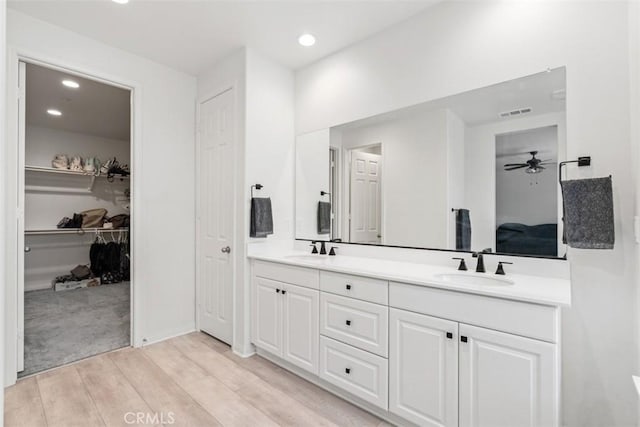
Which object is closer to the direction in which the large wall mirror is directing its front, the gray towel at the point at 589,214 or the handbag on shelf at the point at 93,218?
the handbag on shelf

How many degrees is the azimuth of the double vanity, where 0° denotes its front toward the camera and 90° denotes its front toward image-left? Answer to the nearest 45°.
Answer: approximately 45°

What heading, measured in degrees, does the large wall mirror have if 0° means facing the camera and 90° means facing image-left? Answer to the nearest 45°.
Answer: approximately 45°
